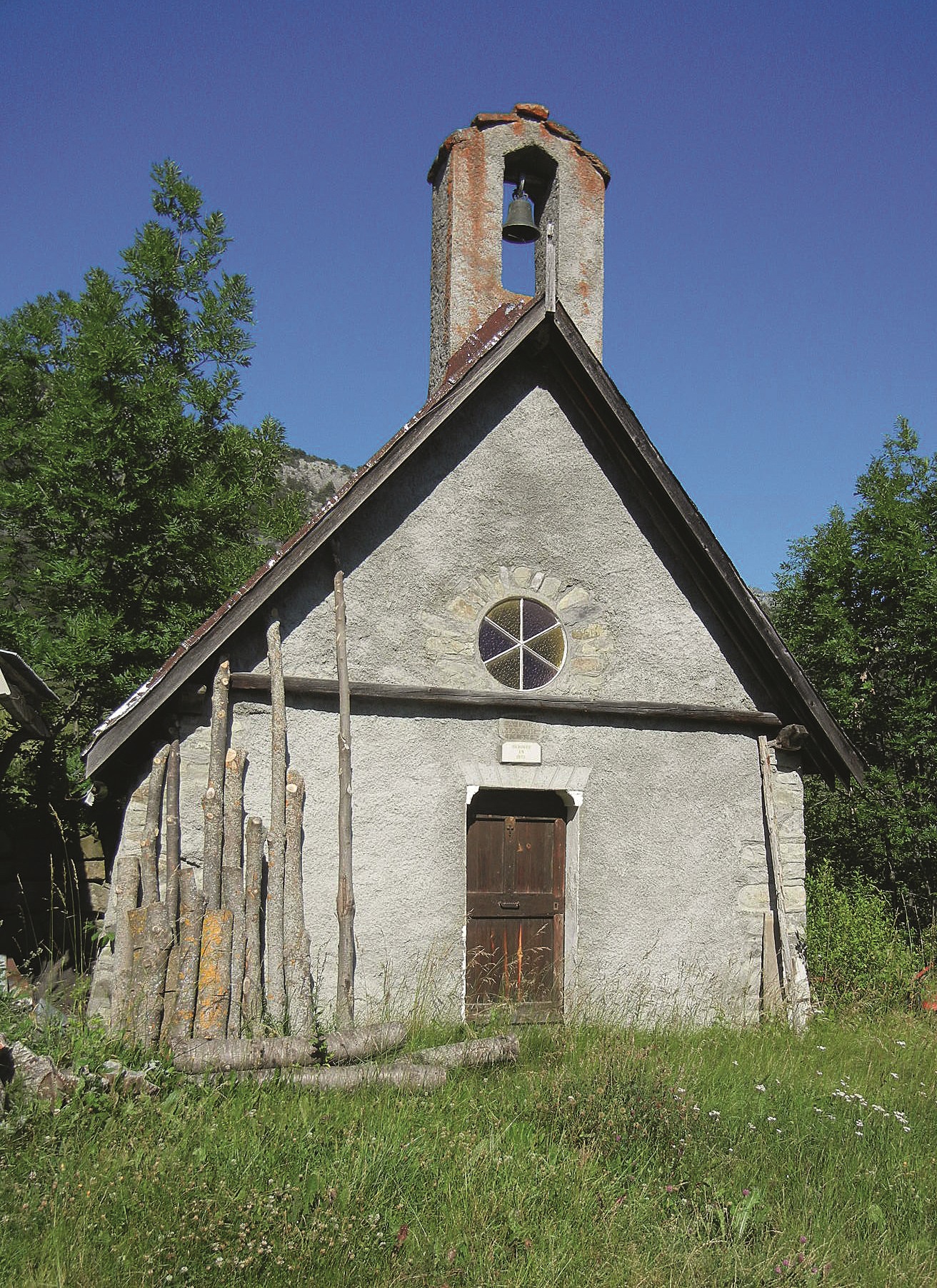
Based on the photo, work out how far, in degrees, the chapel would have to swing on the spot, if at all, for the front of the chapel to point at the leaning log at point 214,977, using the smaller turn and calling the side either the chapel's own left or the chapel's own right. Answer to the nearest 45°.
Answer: approximately 45° to the chapel's own right

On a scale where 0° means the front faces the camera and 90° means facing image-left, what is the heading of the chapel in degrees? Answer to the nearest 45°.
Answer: approximately 0°

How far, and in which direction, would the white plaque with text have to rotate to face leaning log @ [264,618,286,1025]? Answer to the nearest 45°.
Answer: approximately 45° to its right

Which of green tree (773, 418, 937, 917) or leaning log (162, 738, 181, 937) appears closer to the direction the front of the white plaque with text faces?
the leaning log

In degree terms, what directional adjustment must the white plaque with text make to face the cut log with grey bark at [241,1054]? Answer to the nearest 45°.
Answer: approximately 45° to its right

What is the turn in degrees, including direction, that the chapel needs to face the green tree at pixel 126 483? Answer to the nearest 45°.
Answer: approximately 135° to its right

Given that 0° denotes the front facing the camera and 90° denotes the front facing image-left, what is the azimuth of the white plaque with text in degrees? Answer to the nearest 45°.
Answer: approximately 0°

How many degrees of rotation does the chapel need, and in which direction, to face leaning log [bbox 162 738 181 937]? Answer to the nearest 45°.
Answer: approximately 45° to its right
